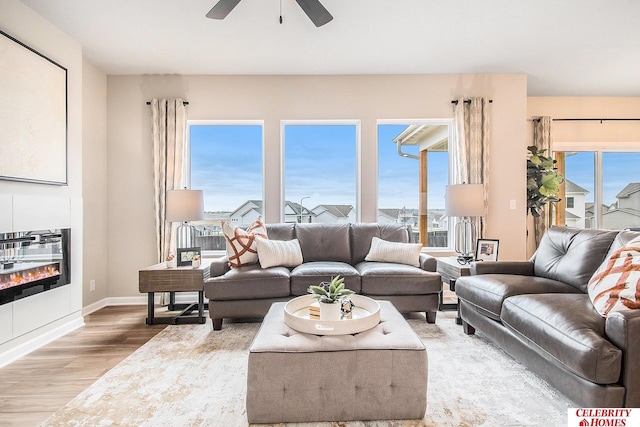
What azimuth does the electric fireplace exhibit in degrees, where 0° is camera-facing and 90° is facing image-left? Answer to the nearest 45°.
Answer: approximately 315°

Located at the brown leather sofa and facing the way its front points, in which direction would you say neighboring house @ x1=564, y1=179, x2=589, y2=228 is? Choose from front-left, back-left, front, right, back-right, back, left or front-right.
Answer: back-right

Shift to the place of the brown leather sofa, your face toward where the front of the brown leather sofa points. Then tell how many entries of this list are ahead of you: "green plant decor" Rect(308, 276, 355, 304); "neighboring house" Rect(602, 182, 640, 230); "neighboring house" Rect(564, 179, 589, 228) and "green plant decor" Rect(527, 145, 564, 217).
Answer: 1

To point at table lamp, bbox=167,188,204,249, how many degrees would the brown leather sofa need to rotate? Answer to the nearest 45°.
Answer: approximately 45° to its right

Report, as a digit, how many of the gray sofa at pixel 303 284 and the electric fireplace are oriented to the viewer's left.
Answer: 0

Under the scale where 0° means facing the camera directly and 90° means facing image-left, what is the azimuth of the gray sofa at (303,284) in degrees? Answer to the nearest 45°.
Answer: approximately 0°

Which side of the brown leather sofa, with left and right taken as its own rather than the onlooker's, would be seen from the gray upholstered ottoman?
front

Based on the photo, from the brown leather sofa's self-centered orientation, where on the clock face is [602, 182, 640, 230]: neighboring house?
The neighboring house is roughly at 5 o'clock from the brown leather sofa.

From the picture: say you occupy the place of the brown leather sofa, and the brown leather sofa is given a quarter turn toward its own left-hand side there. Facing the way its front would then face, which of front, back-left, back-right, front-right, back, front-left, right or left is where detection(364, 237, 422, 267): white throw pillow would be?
back

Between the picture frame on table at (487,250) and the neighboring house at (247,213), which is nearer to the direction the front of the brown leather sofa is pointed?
the neighboring house

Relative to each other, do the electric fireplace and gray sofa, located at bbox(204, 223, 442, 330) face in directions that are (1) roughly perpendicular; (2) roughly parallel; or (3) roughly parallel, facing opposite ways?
roughly perpendicular

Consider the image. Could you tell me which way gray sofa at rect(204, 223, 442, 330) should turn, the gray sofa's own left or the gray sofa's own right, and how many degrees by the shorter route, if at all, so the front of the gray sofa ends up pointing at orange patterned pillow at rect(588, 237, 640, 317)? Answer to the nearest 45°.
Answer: approximately 45° to the gray sofa's own left

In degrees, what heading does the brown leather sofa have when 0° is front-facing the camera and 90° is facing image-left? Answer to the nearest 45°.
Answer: approximately 45°

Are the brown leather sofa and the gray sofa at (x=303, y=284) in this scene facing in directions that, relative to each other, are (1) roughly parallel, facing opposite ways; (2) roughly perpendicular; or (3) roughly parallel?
roughly perpendicular
